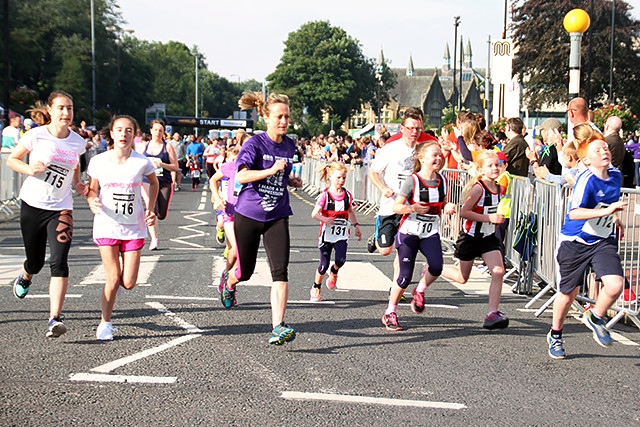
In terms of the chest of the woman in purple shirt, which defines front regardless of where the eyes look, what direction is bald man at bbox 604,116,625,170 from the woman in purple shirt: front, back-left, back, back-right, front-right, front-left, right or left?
left

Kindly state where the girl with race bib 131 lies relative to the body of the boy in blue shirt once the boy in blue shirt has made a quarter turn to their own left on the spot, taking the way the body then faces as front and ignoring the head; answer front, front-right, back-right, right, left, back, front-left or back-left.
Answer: left

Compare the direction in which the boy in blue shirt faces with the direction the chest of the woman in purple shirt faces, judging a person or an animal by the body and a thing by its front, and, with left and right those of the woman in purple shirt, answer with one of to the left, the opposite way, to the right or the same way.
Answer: the same way

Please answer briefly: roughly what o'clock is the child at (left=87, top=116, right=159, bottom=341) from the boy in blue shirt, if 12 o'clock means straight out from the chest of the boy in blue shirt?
The child is roughly at 4 o'clock from the boy in blue shirt.

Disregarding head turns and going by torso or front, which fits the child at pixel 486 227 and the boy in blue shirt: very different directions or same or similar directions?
same or similar directions

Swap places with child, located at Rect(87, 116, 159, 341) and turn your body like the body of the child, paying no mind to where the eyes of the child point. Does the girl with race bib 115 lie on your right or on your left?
on your right

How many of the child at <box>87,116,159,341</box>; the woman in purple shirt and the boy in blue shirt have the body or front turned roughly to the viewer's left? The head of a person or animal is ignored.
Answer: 0

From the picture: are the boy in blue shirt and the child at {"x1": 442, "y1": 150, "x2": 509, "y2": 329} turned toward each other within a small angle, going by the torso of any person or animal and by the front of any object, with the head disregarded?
no

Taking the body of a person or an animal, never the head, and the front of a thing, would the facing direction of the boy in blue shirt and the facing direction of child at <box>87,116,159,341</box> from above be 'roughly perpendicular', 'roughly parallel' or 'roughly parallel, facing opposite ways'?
roughly parallel

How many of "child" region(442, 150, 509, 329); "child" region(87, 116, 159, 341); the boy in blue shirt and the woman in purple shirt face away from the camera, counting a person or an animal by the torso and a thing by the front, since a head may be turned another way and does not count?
0

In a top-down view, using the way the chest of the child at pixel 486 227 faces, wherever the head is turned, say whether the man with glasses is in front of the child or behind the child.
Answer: behind

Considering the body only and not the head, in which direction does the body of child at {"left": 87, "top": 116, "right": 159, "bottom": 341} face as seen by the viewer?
toward the camera

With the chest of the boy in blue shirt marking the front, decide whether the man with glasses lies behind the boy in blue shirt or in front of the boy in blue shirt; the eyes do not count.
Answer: behind

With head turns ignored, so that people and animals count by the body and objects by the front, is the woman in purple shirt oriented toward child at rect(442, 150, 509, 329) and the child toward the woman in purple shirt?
no

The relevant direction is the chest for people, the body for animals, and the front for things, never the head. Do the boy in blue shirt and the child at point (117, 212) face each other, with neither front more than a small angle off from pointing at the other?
no

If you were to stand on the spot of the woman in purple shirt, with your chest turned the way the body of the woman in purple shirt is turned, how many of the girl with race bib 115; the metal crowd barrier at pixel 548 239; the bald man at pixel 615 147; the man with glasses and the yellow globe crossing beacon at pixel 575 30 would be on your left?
4

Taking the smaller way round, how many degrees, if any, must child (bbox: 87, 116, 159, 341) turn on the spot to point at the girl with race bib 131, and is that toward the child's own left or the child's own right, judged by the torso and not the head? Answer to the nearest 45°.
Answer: approximately 135° to the child's own left

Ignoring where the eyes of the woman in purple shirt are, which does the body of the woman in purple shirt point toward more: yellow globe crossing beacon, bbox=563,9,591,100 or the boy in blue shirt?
the boy in blue shirt

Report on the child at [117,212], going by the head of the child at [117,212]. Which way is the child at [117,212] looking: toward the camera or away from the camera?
toward the camera

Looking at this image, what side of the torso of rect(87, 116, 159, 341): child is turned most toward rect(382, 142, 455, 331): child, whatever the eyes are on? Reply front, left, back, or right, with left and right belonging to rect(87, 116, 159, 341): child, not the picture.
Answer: left

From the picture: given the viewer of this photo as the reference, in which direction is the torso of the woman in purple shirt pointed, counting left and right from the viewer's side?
facing the viewer and to the right of the viewer

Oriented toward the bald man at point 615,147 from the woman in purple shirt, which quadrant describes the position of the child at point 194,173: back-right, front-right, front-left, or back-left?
front-left
